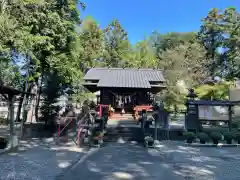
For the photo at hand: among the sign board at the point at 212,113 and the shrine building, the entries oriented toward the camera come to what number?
2

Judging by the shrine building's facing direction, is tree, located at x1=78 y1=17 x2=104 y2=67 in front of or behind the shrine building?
behind

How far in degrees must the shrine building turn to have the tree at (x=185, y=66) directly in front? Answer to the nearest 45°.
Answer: approximately 135° to its left

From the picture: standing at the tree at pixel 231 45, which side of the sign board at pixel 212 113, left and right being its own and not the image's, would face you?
back

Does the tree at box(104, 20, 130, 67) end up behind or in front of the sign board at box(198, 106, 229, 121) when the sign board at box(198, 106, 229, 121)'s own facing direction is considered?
behind

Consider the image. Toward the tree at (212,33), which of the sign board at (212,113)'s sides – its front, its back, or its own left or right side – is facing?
back

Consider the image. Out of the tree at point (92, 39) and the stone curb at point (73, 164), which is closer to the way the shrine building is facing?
the stone curb

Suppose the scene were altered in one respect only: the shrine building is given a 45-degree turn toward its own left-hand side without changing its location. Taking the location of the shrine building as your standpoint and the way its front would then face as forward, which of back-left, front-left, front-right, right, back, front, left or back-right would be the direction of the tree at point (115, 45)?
back-left

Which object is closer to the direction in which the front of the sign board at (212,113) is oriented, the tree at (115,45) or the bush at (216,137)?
the bush

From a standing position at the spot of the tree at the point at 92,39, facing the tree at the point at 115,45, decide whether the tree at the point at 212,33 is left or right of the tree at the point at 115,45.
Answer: right

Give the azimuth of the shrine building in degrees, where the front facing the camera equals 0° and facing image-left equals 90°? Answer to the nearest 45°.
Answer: approximately 0°

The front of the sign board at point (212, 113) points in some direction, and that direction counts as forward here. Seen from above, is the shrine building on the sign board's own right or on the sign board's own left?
on the sign board's own right

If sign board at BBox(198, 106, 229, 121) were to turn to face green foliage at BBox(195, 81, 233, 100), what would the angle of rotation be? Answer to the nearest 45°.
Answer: approximately 180°

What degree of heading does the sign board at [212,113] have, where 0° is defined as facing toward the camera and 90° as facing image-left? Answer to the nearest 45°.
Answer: approximately 0°
